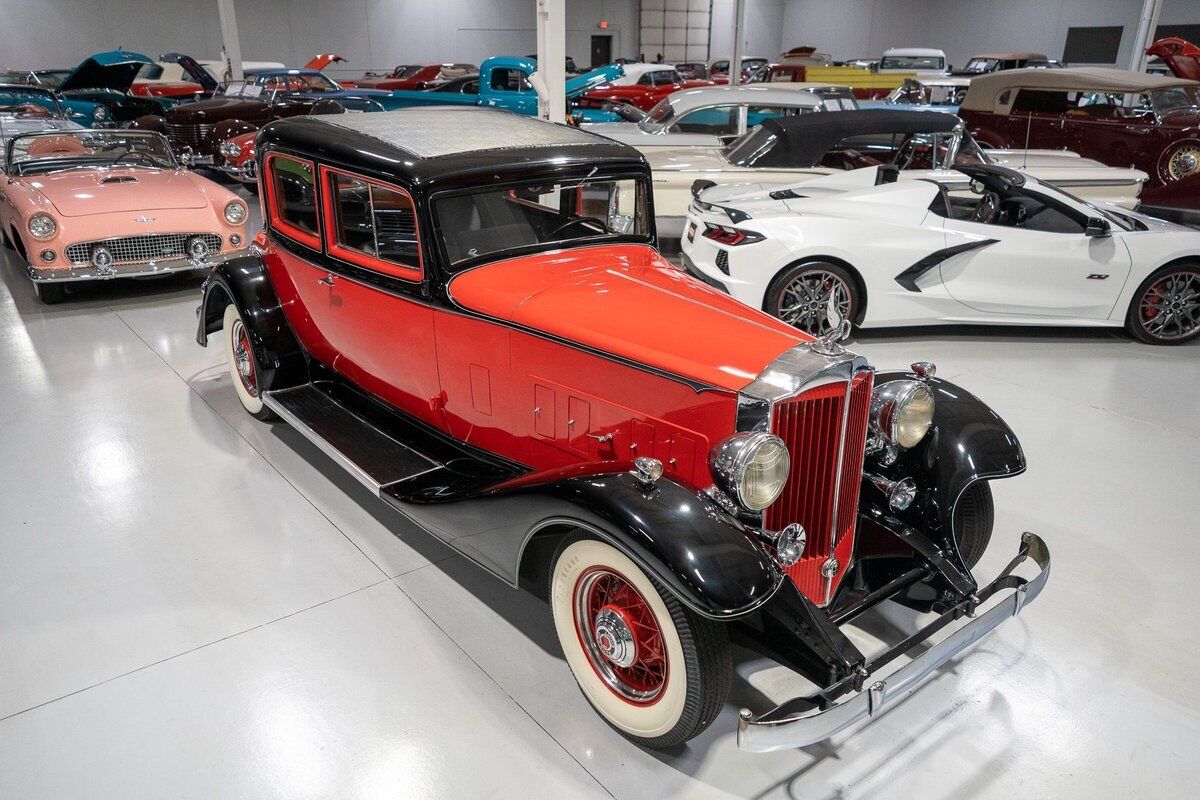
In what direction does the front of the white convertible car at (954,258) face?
to the viewer's right

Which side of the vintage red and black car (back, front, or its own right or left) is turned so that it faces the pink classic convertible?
back

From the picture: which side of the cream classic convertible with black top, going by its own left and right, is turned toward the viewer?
right

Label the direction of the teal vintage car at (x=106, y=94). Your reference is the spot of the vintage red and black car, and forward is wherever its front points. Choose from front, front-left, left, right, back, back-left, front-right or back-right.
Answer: back

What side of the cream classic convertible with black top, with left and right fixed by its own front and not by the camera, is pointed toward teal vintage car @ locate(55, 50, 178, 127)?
back

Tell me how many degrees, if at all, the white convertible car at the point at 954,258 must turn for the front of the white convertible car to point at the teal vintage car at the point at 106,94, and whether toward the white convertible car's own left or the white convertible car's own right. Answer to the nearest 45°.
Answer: approximately 180°

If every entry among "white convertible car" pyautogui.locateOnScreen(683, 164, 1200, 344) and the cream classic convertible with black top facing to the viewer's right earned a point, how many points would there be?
2

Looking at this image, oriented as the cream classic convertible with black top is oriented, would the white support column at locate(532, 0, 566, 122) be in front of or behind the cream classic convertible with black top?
behind

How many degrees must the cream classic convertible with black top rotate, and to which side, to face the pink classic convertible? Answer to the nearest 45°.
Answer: approximately 135° to its right
